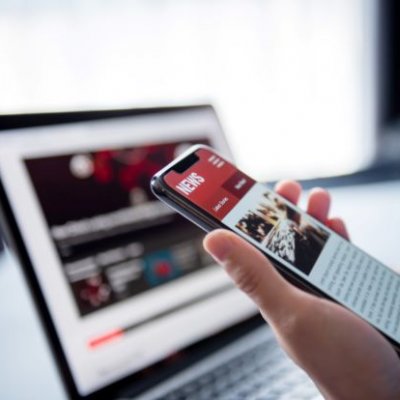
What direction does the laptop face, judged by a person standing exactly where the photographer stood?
facing the viewer and to the right of the viewer
